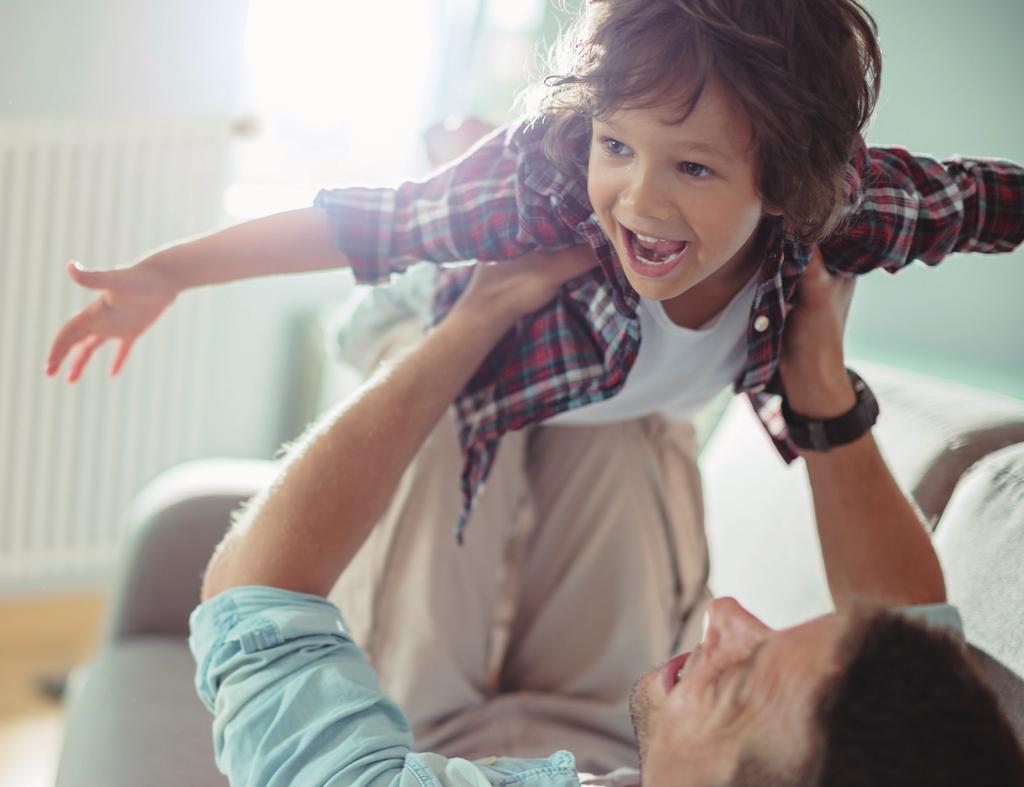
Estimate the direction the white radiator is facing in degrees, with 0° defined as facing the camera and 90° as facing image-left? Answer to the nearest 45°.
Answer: approximately 0°

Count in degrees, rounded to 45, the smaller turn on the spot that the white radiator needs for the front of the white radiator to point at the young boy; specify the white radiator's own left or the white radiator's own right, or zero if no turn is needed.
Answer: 0° — it already faces them

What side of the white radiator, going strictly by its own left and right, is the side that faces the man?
front
